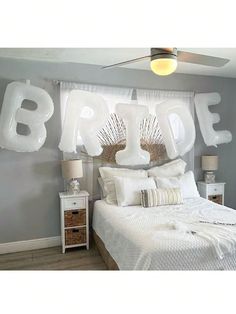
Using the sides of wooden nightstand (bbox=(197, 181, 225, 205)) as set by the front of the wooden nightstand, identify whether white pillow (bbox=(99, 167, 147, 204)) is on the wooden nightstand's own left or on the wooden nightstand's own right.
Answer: on the wooden nightstand's own right

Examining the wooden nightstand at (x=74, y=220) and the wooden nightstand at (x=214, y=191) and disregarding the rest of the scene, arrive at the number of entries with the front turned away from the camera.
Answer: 0

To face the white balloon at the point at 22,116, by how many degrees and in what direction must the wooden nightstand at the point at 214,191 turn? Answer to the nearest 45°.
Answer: approximately 90° to its right

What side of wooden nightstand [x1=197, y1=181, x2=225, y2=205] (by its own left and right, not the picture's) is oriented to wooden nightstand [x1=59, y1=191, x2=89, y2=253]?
right

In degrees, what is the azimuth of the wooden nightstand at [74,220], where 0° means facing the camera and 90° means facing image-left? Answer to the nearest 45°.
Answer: approximately 0°

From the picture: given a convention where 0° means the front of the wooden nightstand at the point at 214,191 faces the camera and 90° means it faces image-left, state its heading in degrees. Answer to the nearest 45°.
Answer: approximately 315°
